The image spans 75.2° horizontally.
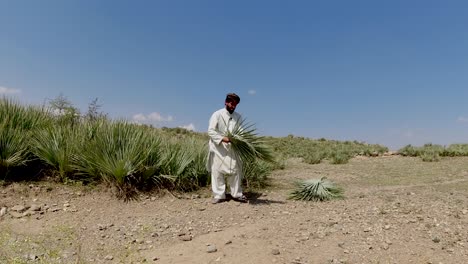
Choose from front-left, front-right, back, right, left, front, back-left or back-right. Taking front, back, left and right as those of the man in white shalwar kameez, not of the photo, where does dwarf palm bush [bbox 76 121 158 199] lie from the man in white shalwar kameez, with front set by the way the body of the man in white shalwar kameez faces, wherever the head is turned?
back-right

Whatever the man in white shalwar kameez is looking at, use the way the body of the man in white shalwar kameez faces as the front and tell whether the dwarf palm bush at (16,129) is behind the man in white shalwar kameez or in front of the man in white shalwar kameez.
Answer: behind

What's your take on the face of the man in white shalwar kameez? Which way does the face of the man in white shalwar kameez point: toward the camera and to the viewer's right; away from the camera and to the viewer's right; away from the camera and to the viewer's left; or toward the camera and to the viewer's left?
toward the camera and to the viewer's right

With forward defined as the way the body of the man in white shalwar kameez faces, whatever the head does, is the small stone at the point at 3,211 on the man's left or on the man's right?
on the man's right

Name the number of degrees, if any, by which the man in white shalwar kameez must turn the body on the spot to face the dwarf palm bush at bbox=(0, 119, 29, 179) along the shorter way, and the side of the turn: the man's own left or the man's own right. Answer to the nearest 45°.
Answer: approximately 135° to the man's own right

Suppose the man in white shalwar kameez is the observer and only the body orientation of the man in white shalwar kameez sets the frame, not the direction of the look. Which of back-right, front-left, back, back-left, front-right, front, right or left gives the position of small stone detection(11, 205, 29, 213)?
back-right

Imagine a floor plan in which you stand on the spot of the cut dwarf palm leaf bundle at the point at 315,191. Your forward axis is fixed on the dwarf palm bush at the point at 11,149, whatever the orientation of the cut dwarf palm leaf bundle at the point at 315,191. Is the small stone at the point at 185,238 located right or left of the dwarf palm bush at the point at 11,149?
left

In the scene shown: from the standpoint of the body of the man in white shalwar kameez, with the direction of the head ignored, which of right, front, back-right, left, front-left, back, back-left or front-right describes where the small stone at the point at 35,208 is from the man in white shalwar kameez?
back-right

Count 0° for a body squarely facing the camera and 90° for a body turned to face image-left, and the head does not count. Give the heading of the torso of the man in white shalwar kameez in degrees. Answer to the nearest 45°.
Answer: approximately 315°

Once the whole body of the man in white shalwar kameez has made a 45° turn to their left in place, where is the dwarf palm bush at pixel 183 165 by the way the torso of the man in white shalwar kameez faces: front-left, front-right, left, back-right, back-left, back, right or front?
back-left
